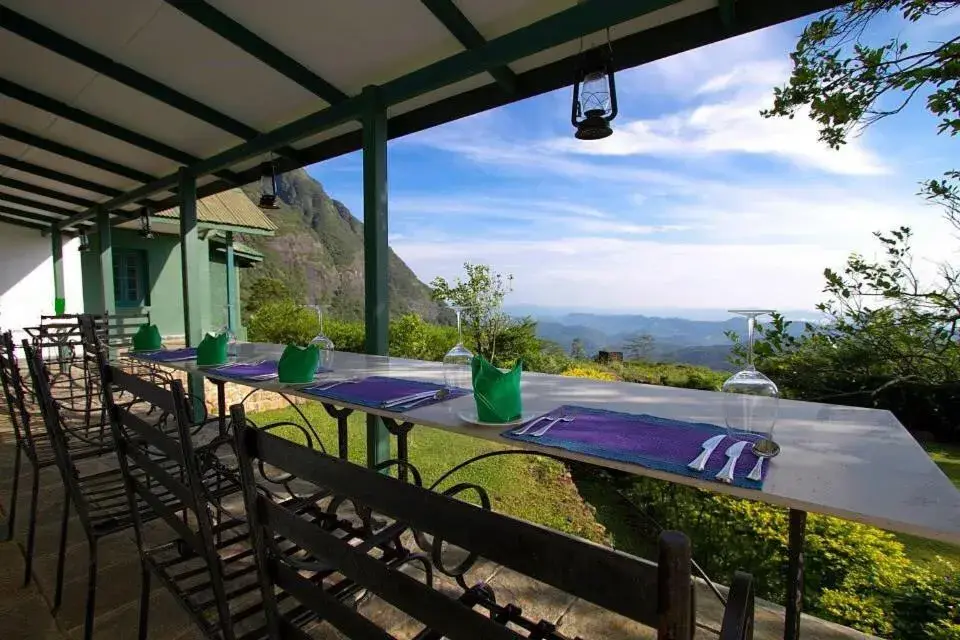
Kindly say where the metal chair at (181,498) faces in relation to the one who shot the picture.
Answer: facing away from the viewer and to the right of the viewer

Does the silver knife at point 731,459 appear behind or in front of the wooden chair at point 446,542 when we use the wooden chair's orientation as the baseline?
in front

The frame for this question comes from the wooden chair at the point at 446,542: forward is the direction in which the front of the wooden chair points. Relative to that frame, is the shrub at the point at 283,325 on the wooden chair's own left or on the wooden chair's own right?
on the wooden chair's own left

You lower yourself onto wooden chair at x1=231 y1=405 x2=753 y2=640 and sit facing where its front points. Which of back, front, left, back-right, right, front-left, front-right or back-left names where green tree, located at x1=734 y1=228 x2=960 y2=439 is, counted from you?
front

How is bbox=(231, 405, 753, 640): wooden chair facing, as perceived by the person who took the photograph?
facing away from the viewer and to the right of the viewer

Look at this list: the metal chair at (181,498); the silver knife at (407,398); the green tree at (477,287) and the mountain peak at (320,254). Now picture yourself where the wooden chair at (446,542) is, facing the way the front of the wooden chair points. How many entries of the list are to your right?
0

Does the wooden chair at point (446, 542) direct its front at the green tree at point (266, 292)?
no

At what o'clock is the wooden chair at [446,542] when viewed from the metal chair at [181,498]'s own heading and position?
The wooden chair is roughly at 4 o'clock from the metal chair.

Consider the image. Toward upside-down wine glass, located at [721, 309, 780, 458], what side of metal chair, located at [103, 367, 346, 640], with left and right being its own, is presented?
right

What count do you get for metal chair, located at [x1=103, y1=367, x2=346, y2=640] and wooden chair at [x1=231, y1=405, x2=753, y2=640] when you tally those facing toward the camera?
0

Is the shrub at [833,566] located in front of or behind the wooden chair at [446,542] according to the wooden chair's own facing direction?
in front

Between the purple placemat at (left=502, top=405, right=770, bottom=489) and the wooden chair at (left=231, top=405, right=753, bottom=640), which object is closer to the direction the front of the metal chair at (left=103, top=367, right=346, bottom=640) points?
the purple placemat

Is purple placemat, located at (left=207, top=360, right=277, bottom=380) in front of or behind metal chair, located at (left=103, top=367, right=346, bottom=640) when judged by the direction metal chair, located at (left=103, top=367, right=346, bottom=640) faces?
in front

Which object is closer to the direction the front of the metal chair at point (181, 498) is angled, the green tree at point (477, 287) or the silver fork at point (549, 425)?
the green tree

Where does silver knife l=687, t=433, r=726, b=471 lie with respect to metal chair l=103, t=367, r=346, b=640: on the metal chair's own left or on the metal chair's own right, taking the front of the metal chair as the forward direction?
on the metal chair's own right

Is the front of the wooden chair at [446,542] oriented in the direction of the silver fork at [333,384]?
no

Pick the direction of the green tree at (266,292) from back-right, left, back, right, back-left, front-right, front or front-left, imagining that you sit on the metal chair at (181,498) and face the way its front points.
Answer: front-left

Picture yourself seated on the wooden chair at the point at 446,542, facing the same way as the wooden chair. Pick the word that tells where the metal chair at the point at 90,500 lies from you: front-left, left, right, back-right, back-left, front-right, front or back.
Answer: left
